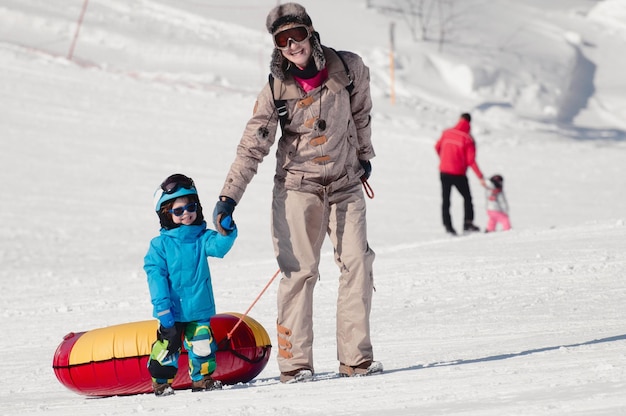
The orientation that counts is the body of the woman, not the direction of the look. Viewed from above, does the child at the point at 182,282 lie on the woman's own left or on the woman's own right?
on the woman's own right

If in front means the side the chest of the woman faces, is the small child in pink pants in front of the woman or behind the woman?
behind

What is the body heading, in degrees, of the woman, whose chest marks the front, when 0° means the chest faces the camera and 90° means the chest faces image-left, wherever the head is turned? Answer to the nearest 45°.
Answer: approximately 0°

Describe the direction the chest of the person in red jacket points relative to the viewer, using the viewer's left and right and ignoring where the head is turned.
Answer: facing away from the viewer and to the right of the viewer

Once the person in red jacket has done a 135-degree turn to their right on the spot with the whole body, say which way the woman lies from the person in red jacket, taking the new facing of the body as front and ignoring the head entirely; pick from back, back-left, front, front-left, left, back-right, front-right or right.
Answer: front

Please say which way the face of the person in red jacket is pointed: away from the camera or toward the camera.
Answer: away from the camera

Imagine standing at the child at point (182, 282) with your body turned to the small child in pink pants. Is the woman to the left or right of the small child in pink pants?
right

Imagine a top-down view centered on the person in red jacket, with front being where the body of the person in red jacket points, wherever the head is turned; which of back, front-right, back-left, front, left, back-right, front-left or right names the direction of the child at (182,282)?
back-right
